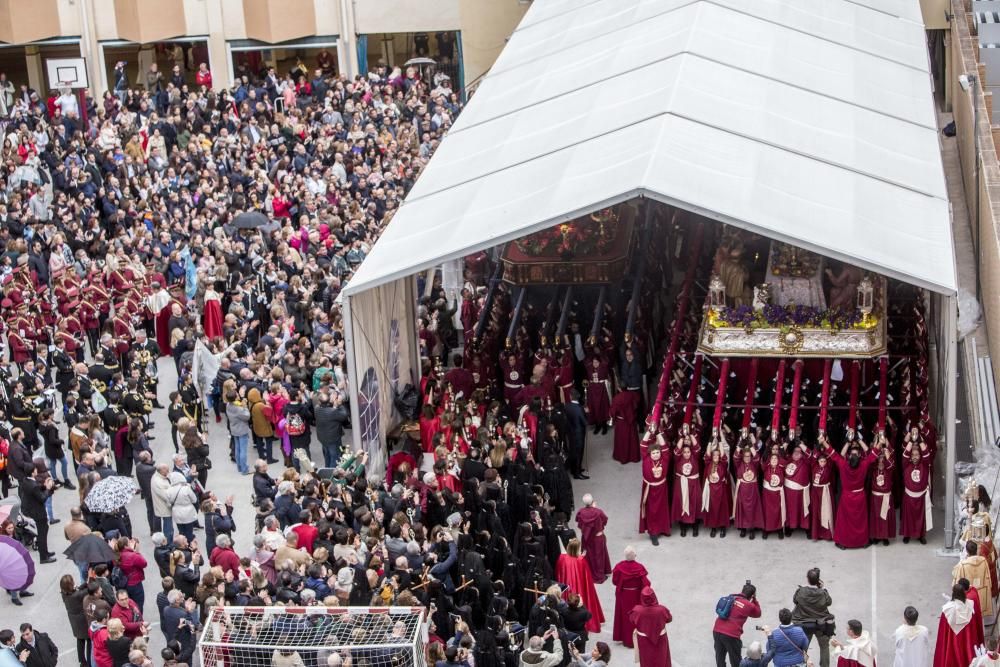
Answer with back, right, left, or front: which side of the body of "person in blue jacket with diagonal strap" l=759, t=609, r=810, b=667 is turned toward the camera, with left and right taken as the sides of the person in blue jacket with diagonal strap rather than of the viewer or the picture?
back

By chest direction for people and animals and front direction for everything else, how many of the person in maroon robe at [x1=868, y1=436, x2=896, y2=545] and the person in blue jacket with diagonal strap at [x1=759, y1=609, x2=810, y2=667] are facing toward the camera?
1

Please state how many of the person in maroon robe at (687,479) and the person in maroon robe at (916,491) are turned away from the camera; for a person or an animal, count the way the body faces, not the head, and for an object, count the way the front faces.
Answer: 0

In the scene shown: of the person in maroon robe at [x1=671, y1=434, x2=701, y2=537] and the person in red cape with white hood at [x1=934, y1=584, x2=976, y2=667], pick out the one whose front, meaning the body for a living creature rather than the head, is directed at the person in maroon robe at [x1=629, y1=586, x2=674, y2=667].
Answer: the person in maroon robe at [x1=671, y1=434, x2=701, y2=537]

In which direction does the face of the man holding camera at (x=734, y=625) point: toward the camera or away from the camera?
away from the camera

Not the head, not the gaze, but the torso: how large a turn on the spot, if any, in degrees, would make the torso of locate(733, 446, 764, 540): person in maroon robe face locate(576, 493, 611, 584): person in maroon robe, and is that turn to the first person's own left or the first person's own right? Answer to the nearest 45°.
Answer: approximately 45° to the first person's own right

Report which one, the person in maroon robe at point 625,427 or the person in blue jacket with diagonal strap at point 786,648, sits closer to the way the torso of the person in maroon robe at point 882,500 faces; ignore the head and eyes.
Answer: the person in blue jacket with diagonal strap

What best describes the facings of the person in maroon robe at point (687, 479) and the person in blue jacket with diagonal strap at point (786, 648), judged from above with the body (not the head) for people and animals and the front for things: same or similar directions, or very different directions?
very different directions

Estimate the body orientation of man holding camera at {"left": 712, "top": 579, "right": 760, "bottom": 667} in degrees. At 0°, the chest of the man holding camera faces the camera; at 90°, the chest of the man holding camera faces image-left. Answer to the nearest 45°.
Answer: approximately 225°
